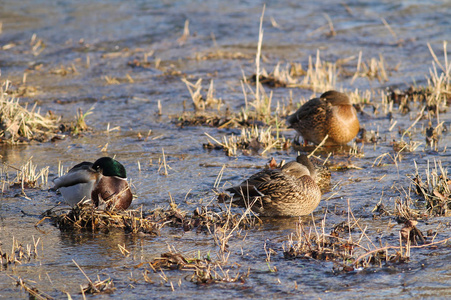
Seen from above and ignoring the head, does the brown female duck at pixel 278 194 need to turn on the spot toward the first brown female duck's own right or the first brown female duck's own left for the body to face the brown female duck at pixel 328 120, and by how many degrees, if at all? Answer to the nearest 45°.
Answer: approximately 90° to the first brown female duck's own left

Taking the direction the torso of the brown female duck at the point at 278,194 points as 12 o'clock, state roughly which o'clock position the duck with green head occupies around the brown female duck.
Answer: The duck with green head is roughly at 6 o'clock from the brown female duck.

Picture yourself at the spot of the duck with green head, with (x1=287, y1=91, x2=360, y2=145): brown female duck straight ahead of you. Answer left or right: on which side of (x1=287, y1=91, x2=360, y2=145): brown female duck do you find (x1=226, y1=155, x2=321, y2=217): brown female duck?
right

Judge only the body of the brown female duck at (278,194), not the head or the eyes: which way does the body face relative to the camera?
to the viewer's right

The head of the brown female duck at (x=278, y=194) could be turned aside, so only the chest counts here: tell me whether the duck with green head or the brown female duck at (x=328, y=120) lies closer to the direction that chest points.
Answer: the brown female duck
